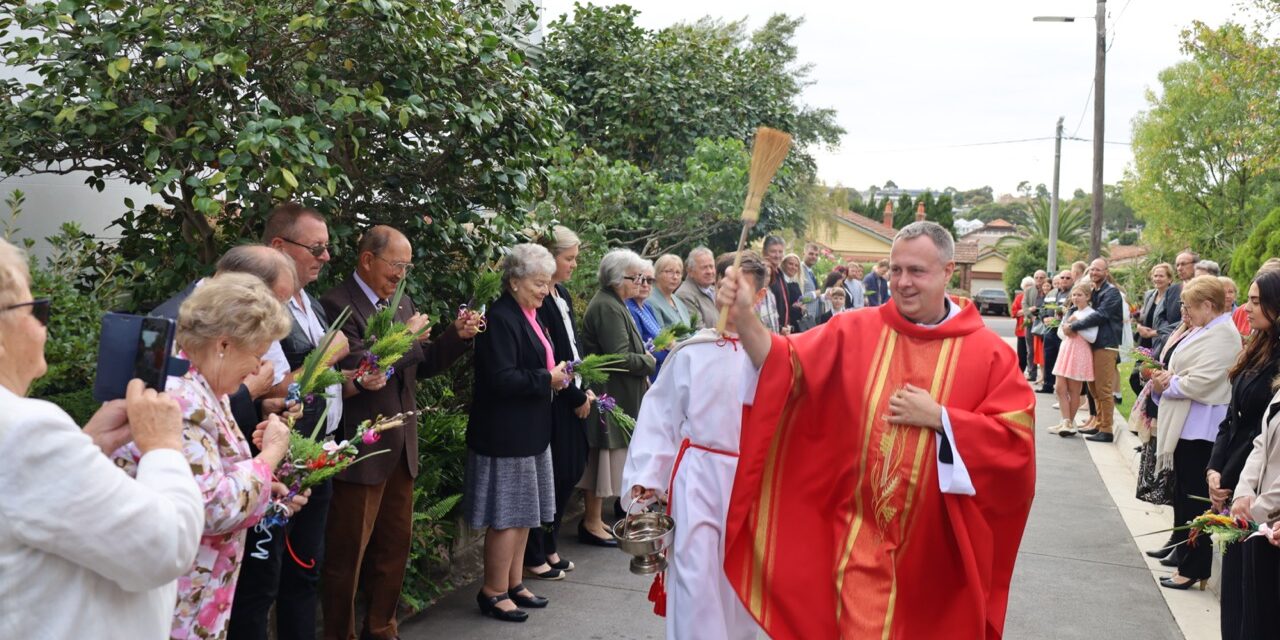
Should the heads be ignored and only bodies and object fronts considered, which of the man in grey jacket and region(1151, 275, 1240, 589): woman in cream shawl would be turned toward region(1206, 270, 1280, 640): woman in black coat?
the man in grey jacket

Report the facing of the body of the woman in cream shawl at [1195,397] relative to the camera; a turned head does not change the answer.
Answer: to the viewer's left

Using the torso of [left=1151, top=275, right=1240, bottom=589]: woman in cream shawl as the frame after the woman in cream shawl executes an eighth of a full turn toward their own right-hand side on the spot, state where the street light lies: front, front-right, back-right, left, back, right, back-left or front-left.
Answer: front-right

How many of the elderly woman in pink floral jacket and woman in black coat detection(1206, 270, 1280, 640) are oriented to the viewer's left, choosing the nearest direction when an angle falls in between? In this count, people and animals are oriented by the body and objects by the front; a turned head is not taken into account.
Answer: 1

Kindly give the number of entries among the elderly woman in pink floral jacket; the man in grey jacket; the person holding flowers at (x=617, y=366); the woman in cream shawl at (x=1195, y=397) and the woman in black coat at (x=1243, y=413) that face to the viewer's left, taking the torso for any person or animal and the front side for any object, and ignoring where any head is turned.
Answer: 2

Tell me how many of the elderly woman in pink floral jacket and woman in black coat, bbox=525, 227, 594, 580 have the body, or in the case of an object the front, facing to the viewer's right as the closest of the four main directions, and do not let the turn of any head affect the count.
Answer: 2

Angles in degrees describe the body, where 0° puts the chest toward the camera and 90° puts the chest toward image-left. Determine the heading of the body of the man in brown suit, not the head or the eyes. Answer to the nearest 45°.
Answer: approximately 315°

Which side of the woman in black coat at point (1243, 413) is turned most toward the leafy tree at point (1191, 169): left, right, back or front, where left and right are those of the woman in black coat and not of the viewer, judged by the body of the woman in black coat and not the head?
right

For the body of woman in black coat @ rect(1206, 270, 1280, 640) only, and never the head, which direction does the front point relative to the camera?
to the viewer's left

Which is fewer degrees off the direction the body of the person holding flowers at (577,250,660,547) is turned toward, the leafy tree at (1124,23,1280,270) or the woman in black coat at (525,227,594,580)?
the leafy tree

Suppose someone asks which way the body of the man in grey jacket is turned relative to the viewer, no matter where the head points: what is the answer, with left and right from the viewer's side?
facing the viewer and to the right of the viewer

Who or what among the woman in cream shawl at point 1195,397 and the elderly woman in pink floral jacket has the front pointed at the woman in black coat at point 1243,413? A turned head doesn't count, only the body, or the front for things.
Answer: the elderly woman in pink floral jacket

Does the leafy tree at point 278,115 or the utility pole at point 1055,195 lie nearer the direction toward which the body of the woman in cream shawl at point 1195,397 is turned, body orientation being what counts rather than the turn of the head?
the leafy tree

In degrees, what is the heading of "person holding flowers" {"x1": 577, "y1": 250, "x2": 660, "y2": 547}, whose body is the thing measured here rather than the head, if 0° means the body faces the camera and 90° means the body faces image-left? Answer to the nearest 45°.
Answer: approximately 270°

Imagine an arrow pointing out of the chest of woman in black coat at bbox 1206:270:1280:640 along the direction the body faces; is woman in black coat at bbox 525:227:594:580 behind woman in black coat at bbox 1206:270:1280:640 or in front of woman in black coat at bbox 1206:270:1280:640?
in front

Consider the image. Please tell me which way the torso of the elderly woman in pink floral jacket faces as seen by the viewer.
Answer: to the viewer's right

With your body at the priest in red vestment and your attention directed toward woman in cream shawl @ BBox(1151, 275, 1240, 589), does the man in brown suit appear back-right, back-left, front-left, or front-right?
back-left

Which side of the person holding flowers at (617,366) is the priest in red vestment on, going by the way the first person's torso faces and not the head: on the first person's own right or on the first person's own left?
on the first person's own right
